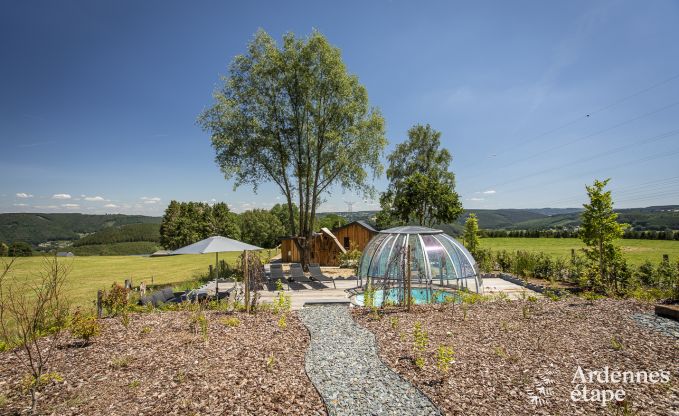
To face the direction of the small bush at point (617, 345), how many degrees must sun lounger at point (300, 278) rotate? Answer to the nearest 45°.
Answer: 0° — it already faces it

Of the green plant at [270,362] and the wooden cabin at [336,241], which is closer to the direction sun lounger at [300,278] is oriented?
the green plant

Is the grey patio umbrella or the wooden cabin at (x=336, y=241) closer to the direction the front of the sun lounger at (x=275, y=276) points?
the grey patio umbrella

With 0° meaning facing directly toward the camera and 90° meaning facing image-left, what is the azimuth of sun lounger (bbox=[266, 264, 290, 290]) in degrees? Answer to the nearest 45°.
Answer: approximately 0°

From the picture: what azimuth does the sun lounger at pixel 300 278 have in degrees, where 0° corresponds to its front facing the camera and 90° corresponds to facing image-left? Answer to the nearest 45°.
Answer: approximately 315°

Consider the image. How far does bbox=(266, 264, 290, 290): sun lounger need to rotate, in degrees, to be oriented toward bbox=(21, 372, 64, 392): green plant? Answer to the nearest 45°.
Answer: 0° — it already faces it

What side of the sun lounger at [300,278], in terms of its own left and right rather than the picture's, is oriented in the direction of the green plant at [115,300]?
right

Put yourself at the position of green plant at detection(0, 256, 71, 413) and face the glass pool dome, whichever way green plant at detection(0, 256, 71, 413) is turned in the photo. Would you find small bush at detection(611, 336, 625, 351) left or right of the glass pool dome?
right

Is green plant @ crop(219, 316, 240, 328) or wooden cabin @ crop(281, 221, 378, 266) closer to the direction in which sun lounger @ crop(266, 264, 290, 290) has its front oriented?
the green plant
